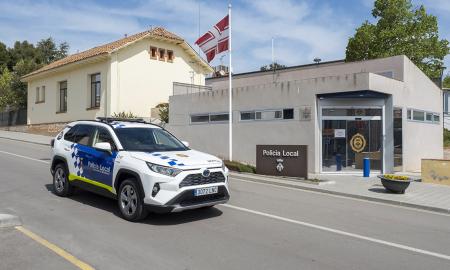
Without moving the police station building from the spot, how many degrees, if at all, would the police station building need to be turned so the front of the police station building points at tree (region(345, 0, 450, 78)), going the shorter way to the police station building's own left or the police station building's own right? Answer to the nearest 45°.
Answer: approximately 180°

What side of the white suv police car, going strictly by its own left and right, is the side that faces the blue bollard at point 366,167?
left

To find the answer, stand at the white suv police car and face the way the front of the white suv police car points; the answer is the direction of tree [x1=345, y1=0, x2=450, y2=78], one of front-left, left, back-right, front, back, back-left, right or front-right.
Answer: left

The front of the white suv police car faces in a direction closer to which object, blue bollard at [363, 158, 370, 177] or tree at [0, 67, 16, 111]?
the blue bollard

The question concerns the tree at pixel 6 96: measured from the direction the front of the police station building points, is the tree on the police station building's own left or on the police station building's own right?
on the police station building's own right

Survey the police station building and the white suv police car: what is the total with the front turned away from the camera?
0

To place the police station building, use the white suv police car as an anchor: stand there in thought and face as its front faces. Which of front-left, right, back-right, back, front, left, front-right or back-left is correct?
left

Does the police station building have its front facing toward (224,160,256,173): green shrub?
yes

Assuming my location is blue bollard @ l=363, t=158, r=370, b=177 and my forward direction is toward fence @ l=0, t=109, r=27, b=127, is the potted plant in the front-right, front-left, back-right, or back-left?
back-left

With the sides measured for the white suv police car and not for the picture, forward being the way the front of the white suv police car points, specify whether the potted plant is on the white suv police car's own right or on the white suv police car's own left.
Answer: on the white suv police car's own left

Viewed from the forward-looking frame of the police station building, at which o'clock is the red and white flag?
The red and white flag is roughly at 1 o'clock from the police station building.

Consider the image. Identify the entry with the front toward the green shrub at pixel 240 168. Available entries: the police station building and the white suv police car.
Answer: the police station building

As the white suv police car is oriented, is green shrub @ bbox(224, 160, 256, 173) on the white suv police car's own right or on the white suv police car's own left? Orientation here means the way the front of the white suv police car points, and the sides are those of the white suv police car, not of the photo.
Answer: on the white suv police car's own left

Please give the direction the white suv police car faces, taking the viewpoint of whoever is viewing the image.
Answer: facing the viewer and to the right of the viewer
